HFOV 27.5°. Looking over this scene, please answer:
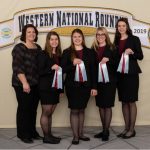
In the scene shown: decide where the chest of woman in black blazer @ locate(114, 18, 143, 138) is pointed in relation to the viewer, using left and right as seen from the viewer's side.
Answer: facing the viewer and to the left of the viewer

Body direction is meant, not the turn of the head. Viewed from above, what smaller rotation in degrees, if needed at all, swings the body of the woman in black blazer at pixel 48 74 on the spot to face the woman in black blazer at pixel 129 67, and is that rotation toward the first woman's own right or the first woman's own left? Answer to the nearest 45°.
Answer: approximately 45° to the first woman's own left

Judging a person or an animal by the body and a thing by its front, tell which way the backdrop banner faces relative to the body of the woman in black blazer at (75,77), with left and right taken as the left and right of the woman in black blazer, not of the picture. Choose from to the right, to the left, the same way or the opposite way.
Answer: the same way

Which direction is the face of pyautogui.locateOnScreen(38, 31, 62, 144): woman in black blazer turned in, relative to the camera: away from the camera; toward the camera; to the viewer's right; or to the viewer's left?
toward the camera

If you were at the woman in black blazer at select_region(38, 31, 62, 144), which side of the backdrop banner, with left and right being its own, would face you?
front

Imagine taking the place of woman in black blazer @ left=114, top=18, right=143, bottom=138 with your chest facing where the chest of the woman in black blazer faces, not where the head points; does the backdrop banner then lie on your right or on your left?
on your right

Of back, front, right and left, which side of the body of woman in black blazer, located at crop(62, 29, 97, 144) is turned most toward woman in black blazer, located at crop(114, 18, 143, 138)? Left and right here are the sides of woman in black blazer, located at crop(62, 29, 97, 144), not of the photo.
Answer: left

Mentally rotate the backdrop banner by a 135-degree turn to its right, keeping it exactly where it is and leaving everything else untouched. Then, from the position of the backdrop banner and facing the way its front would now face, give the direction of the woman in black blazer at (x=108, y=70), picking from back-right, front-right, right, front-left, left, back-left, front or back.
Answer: back

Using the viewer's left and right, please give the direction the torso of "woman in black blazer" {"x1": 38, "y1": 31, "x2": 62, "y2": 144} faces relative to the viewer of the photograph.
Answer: facing the viewer and to the right of the viewer

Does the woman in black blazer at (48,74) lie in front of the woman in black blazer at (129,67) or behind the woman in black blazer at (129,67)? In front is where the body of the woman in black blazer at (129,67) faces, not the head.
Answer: in front

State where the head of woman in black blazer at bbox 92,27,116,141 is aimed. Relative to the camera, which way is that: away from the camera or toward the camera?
toward the camera

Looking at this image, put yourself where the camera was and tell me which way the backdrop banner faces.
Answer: facing the viewer

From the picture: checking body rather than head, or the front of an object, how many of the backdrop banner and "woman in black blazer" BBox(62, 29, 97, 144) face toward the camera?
2
